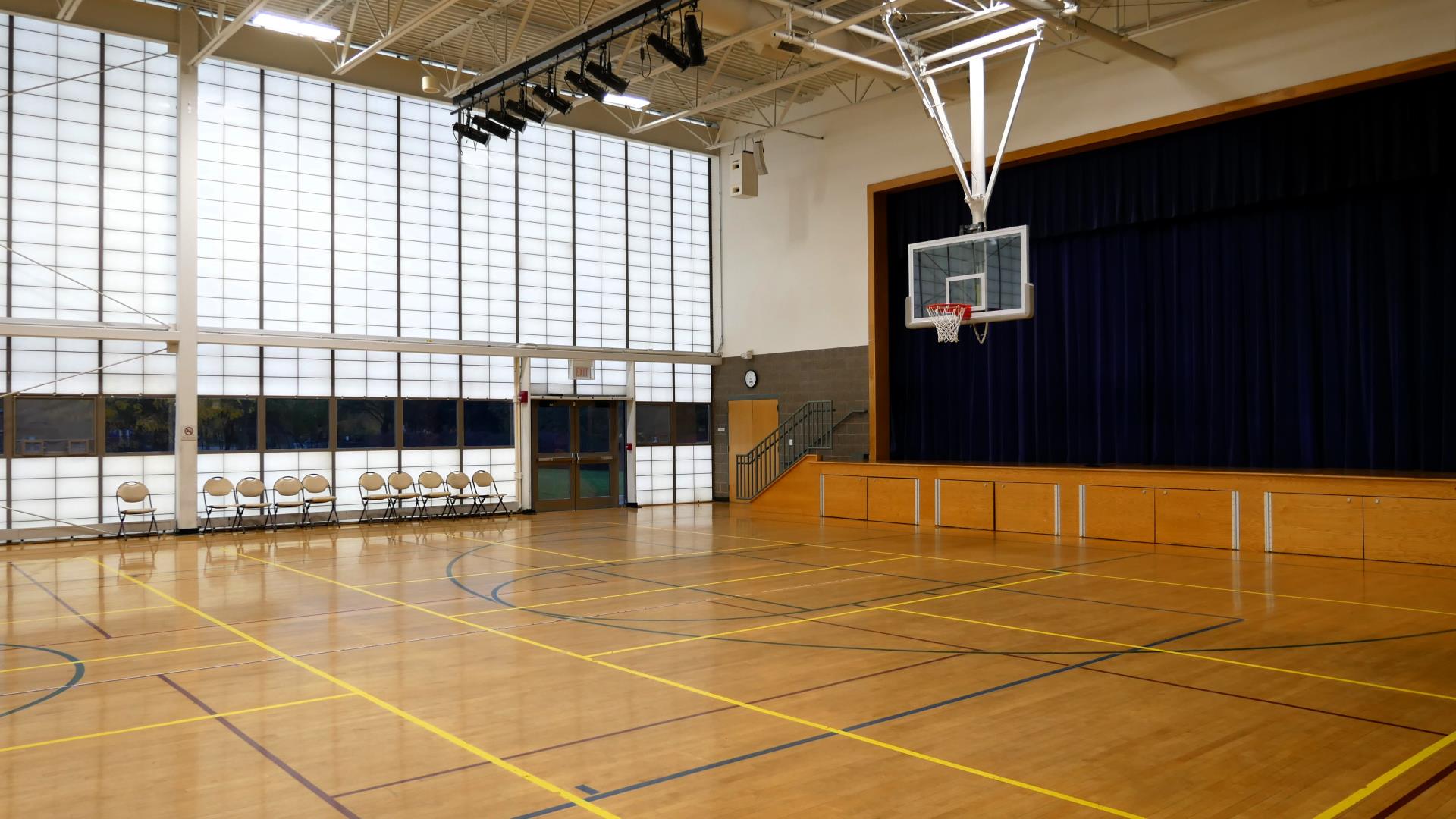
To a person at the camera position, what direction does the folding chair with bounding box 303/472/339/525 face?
facing the viewer and to the right of the viewer

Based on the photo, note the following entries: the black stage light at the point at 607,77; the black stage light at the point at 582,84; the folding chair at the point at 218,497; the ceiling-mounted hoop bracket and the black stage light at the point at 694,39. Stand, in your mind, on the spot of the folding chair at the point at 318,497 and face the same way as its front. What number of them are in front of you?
4

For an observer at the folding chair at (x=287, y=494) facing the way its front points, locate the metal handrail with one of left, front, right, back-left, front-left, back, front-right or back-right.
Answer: left

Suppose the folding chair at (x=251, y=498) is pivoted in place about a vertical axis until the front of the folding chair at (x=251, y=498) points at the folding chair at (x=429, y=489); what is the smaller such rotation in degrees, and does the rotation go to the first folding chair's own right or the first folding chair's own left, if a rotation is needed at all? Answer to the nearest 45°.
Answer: approximately 90° to the first folding chair's own left

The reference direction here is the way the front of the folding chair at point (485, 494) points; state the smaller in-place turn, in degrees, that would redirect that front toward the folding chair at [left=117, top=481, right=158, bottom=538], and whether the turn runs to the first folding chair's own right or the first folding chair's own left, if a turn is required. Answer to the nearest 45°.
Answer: approximately 90° to the first folding chair's own right

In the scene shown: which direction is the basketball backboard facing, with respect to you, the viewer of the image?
facing the viewer and to the left of the viewer

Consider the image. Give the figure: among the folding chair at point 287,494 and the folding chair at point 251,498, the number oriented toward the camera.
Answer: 2

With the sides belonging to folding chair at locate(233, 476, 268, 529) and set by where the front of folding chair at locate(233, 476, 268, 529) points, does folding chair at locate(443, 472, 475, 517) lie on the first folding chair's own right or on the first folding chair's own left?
on the first folding chair's own left

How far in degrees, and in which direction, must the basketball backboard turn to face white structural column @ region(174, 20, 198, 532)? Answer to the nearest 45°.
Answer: approximately 45° to its right

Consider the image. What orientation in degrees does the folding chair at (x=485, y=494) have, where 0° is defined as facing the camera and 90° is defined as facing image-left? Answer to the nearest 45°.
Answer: approximately 315°

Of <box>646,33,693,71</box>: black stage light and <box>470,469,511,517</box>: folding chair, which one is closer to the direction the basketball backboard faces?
the black stage light

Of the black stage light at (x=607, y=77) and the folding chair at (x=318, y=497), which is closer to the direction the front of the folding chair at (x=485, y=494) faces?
the black stage light

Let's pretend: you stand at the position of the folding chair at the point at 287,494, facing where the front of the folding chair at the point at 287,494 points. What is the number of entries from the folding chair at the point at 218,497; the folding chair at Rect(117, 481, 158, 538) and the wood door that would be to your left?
1

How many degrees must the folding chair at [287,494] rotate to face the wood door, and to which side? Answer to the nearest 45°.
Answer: approximately 90° to its left
